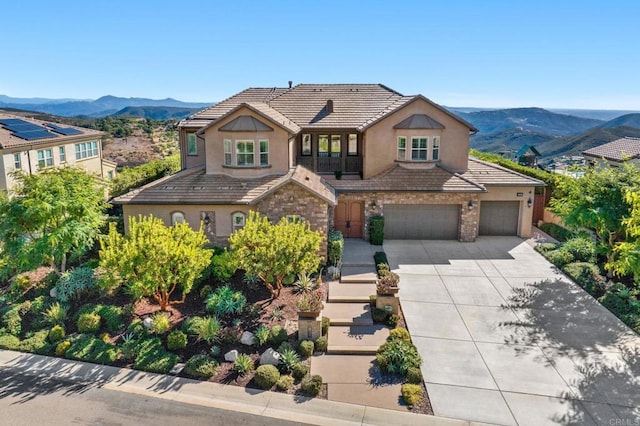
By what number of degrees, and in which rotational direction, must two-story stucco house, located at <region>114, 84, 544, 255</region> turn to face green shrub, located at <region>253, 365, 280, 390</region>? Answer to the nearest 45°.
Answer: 0° — it already faces it

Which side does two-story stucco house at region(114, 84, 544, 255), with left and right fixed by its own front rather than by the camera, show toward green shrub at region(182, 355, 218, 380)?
front

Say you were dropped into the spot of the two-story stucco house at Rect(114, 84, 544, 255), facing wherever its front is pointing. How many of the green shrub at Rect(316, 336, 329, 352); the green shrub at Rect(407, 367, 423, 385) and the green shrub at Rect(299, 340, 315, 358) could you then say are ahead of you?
3

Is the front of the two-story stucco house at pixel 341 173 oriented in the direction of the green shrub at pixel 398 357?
yes

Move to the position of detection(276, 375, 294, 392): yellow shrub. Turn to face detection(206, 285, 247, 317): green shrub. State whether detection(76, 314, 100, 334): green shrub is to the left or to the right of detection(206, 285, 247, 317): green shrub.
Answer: left

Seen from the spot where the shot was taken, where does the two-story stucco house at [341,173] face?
facing the viewer

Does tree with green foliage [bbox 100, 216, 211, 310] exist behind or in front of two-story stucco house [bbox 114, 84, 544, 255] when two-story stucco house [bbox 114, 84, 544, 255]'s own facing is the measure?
in front

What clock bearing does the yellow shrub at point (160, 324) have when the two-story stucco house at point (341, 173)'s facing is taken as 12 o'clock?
The yellow shrub is roughly at 1 o'clock from the two-story stucco house.

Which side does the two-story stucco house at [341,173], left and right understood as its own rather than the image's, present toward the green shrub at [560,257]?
left

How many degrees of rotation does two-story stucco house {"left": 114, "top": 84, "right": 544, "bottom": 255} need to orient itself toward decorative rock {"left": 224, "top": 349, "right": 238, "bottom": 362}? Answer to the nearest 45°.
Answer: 0° — it already faces it

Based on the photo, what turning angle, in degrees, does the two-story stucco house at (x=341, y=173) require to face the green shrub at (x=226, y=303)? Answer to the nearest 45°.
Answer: approximately 45° to its right

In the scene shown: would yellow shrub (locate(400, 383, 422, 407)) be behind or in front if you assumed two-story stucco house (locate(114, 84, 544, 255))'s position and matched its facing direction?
in front

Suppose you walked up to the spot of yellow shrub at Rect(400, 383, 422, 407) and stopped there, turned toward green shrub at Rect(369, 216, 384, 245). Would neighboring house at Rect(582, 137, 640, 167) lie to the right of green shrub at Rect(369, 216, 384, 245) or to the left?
right

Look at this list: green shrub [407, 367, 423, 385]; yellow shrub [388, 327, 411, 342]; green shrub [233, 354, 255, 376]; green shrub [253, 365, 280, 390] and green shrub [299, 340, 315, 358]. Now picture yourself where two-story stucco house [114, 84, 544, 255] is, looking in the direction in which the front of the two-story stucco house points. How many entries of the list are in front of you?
5

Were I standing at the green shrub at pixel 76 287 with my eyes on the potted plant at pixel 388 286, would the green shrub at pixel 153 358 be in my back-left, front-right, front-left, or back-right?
front-right

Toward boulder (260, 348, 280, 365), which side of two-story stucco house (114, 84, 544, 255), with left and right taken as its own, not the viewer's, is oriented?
front

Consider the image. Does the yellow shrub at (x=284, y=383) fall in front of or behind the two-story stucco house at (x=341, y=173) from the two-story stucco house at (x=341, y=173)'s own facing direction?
in front
